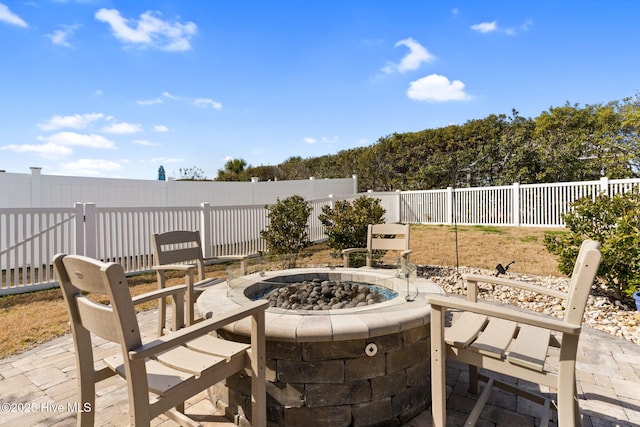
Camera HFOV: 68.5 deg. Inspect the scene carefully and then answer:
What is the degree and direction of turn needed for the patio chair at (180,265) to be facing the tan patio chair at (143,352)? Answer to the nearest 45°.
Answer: approximately 45° to its right

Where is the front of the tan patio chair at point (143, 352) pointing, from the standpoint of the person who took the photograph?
facing away from the viewer and to the right of the viewer

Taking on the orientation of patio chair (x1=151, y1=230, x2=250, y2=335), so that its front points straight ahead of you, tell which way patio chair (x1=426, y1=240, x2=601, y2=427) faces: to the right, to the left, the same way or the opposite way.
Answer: the opposite way

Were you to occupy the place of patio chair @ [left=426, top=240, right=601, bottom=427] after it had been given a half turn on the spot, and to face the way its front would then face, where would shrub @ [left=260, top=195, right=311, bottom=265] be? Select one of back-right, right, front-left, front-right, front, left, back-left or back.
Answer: back-left

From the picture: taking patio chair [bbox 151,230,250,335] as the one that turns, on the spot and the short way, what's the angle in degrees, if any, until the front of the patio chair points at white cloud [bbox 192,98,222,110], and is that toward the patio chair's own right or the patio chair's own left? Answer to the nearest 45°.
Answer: approximately 135° to the patio chair's own left

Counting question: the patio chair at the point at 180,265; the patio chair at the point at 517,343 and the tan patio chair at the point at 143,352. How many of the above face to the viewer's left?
1

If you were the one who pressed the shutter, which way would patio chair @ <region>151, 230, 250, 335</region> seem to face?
facing the viewer and to the right of the viewer

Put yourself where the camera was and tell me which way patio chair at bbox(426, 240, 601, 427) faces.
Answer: facing to the left of the viewer

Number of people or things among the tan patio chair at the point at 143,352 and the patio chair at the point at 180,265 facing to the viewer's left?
0

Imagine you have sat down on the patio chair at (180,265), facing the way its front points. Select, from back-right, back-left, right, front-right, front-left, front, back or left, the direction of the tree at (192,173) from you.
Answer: back-left

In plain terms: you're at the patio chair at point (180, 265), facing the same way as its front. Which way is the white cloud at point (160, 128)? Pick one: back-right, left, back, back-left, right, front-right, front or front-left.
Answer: back-left
